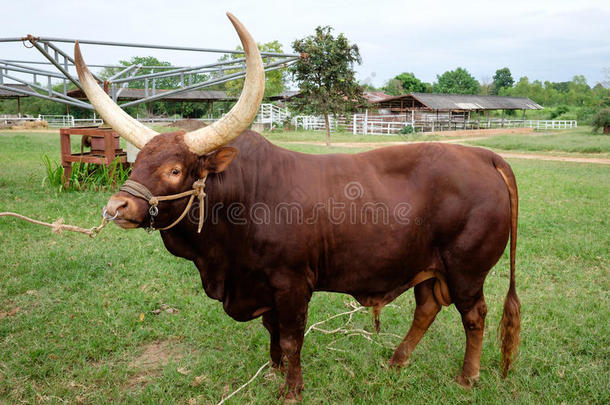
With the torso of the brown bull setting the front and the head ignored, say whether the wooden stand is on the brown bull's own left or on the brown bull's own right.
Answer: on the brown bull's own right

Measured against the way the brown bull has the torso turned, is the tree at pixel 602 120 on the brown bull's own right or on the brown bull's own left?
on the brown bull's own right

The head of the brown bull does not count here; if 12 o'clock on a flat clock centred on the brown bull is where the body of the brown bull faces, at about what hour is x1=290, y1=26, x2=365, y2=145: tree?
The tree is roughly at 3 o'clock from the brown bull.

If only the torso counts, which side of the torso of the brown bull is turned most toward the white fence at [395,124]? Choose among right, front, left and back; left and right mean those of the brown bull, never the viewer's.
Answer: right

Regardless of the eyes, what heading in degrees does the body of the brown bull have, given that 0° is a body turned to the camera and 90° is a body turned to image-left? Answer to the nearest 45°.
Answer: approximately 90°

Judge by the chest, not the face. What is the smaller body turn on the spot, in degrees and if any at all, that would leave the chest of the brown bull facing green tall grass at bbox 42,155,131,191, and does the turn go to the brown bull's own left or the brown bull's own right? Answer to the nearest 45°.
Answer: approximately 45° to the brown bull's own right

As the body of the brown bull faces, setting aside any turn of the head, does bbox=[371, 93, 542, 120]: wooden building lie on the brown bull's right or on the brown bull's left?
on the brown bull's right

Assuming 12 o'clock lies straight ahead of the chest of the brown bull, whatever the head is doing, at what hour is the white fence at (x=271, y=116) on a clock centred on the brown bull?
The white fence is roughly at 3 o'clock from the brown bull.
